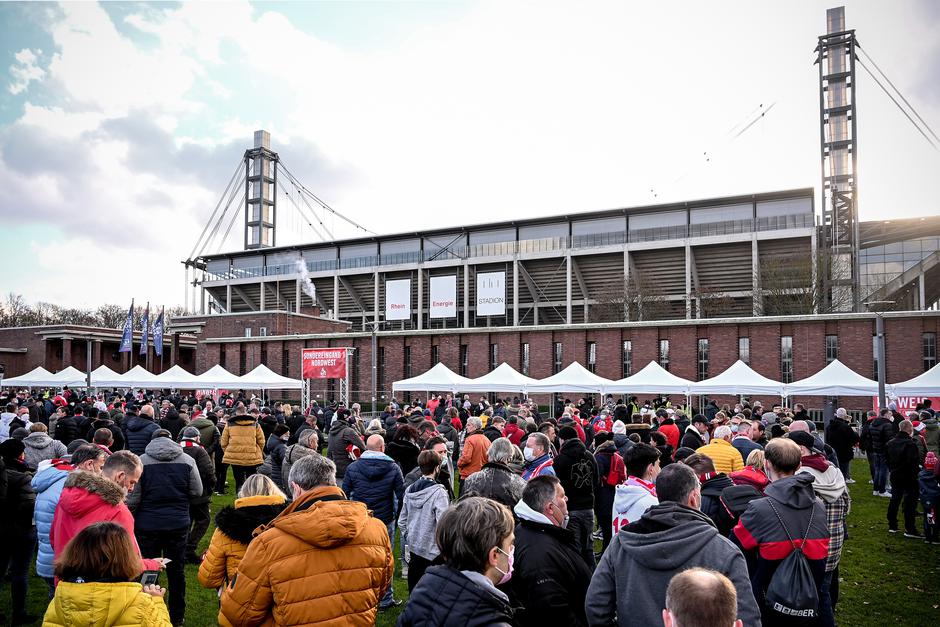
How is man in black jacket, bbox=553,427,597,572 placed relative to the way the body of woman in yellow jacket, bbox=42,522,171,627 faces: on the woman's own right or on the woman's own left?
on the woman's own right

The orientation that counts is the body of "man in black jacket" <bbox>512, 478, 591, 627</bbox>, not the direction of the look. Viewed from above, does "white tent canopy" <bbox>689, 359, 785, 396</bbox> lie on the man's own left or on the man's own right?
on the man's own left

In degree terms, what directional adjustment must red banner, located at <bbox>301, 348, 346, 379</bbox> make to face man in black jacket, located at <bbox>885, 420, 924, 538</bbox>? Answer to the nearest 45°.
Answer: approximately 45° to its left

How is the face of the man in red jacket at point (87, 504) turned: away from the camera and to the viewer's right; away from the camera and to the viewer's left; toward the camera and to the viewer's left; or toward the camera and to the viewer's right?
away from the camera and to the viewer's right

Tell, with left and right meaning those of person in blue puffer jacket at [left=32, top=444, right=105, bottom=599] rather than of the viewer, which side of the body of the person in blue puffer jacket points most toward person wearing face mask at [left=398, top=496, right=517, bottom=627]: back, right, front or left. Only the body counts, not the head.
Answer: right

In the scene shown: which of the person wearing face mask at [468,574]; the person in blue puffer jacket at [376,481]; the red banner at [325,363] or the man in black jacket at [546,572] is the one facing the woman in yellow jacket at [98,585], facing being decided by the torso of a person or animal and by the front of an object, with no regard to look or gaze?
the red banner

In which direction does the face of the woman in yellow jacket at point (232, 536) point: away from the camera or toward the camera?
away from the camera

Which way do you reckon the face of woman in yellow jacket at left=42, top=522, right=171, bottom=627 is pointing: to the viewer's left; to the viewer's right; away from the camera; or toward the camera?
away from the camera

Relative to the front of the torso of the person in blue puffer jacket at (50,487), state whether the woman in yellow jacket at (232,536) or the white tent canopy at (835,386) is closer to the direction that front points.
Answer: the white tent canopy

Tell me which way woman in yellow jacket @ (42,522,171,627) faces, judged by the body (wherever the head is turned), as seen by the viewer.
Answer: away from the camera
